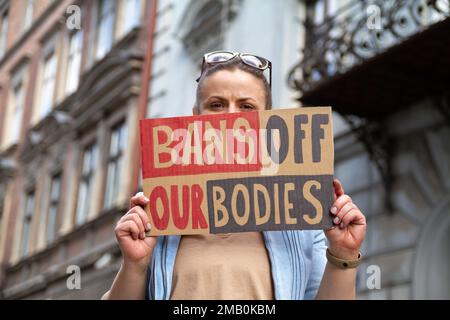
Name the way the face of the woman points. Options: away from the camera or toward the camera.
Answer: toward the camera

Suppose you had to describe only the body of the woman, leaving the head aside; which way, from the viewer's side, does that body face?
toward the camera
